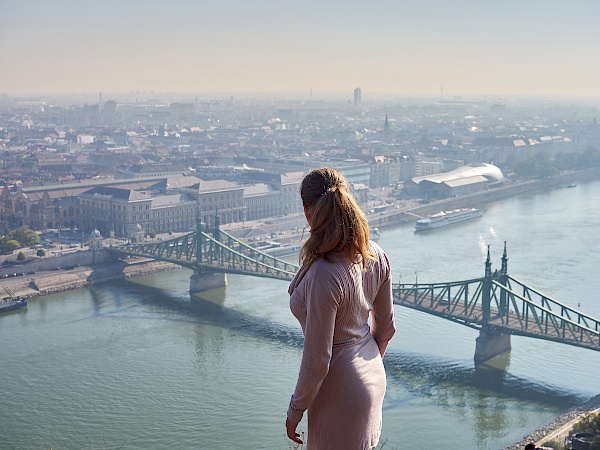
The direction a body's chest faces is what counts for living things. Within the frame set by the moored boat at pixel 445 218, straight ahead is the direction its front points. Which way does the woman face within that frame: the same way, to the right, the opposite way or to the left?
to the right

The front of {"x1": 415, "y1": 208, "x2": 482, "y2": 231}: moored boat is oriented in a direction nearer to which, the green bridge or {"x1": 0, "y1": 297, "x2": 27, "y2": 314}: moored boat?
the moored boat

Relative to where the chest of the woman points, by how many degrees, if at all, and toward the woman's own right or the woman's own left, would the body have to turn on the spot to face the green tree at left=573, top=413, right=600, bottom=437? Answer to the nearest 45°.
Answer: approximately 45° to the woman's own right

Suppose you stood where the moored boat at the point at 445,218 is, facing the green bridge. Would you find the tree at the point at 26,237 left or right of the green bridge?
right

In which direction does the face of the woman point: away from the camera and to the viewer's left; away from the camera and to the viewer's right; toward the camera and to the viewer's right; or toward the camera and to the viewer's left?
away from the camera and to the viewer's left

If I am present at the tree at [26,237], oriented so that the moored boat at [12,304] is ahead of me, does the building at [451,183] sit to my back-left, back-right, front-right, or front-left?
back-left

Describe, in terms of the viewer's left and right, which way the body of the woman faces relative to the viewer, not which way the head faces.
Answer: facing away from the viewer and to the left of the viewer

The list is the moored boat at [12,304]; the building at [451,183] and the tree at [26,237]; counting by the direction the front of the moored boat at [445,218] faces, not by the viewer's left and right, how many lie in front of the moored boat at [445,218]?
2

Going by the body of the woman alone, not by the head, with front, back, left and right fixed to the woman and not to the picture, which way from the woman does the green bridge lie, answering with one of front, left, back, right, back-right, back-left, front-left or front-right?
front-right

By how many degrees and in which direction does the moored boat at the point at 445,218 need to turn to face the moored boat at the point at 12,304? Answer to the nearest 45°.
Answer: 0° — it already faces it

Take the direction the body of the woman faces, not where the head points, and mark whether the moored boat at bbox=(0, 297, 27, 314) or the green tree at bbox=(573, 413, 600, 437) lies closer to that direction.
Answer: the moored boat
